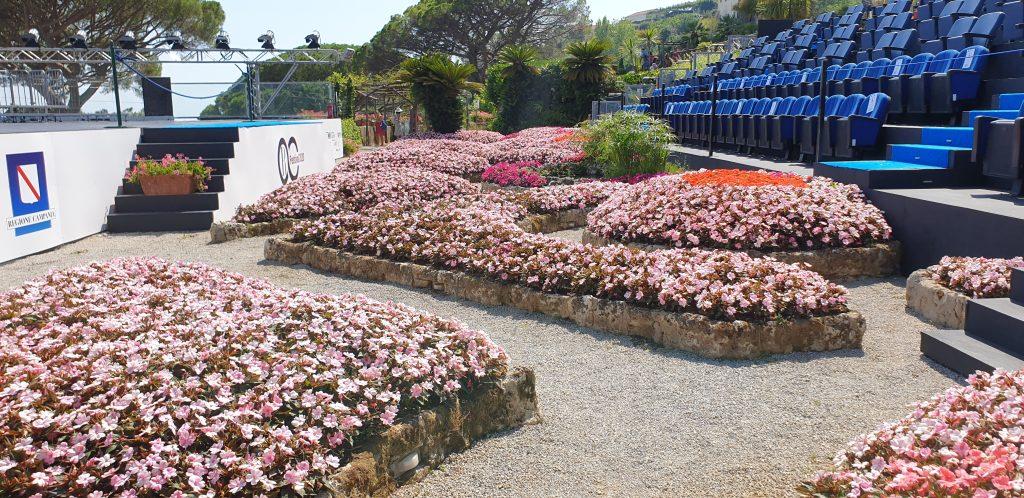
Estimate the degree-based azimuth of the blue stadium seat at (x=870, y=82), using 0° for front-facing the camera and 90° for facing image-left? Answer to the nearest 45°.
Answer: approximately 45°

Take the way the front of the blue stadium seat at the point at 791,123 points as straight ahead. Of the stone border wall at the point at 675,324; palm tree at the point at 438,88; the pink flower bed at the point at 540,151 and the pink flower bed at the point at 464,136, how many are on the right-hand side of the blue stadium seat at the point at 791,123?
3

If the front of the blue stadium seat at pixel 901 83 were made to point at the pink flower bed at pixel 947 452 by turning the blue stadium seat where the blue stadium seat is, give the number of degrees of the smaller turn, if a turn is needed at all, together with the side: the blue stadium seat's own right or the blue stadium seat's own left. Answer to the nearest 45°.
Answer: approximately 45° to the blue stadium seat's own left

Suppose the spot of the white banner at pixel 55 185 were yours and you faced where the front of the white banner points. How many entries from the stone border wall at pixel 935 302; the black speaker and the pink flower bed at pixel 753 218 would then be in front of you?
2

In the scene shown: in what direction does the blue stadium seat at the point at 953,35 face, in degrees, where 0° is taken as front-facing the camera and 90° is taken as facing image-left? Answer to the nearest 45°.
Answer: approximately 45°
